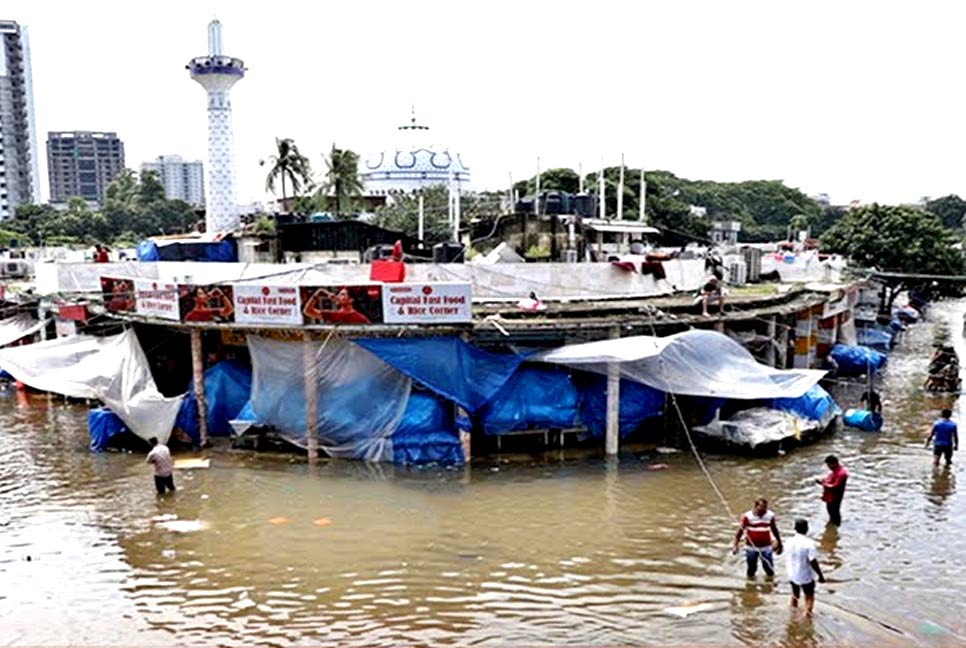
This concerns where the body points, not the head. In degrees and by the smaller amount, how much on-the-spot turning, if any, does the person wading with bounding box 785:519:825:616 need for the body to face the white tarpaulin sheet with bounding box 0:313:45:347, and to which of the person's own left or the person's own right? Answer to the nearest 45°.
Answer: approximately 90° to the person's own left

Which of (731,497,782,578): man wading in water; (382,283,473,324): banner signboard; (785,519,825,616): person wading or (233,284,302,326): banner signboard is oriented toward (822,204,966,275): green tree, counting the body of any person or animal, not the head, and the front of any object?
the person wading

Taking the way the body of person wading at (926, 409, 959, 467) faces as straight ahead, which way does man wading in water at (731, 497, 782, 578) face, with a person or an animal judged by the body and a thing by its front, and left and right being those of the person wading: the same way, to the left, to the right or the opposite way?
the opposite way

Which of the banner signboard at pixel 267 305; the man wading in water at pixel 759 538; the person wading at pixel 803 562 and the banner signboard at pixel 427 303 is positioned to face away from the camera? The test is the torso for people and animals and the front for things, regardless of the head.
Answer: the person wading

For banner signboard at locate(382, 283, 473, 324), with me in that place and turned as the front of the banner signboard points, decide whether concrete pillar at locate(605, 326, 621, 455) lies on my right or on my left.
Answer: on my left

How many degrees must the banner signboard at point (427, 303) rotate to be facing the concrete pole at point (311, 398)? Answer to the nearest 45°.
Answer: approximately 90° to its right

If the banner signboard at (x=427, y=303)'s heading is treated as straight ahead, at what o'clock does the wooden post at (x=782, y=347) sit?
The wooden post is roughly at 8 o'clock from the banner signboard.

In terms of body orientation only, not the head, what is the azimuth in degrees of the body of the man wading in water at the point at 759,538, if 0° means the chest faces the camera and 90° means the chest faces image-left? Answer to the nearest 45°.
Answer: approximately 0°

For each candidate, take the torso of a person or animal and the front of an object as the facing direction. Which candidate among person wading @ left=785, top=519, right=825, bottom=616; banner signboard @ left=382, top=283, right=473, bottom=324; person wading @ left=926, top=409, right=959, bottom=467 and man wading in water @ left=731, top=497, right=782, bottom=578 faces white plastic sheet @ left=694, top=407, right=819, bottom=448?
person wading @ left=785, top=519, right=825, bottom=616

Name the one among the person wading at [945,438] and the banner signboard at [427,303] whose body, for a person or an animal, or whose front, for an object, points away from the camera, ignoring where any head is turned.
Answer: the person wading

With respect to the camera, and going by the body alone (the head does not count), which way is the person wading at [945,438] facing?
away from the camera

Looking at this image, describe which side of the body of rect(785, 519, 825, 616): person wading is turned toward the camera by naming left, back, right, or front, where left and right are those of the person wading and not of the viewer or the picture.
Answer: back

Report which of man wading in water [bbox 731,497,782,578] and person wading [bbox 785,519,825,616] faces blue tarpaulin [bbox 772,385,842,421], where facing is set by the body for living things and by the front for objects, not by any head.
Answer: the person wading
